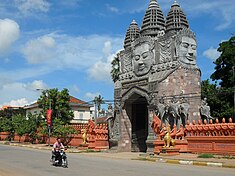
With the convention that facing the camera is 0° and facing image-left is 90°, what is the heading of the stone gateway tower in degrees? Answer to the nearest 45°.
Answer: approximately 45°

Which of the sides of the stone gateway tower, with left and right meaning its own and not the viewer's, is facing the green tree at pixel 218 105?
back

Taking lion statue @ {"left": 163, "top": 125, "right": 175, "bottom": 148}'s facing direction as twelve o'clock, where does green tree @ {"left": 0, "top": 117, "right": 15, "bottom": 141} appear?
The green tree is roughly at 3 o'clock from the lion statue.

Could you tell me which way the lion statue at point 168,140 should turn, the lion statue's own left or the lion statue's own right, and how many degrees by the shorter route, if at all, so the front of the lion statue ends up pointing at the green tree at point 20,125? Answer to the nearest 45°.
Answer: approximately 90° to the lion statue's own right

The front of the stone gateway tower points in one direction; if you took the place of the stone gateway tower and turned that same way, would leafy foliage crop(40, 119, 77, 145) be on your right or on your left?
on your right

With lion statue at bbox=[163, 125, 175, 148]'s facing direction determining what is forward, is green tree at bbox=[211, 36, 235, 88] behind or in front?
behind

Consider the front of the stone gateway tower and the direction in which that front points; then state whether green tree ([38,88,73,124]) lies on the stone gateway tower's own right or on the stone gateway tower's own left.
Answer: on the stone gateway tower's own right
